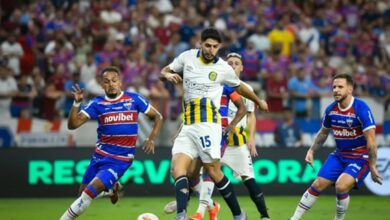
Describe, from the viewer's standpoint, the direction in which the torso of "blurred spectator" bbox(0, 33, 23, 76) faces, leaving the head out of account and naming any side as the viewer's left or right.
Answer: facing the viewer

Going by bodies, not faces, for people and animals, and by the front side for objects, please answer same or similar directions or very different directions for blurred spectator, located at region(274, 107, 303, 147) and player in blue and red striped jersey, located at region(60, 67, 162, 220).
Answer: same or similar directions

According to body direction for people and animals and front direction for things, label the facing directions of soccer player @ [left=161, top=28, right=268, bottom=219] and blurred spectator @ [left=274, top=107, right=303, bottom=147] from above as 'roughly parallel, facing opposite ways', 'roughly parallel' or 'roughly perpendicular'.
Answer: roughly parallel

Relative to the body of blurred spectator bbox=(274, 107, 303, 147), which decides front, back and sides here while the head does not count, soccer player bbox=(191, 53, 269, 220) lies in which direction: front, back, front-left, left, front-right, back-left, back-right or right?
front

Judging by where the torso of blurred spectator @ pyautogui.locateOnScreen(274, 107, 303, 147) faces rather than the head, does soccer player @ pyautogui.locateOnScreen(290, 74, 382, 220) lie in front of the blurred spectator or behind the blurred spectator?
in front

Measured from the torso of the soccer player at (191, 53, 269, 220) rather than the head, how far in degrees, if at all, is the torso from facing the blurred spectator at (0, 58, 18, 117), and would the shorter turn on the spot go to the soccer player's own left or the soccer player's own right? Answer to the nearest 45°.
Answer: approximately 90° to the soccer player's own right

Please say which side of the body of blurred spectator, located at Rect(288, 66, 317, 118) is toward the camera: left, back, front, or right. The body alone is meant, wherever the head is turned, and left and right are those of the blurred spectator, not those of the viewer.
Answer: front

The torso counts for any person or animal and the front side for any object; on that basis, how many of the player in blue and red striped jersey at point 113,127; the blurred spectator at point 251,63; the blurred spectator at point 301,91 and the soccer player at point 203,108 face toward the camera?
4

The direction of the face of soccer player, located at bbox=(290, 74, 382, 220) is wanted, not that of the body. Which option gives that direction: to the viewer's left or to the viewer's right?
to the viewer's left

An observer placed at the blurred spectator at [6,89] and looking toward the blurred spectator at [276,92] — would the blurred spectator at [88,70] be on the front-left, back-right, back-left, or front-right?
front-left

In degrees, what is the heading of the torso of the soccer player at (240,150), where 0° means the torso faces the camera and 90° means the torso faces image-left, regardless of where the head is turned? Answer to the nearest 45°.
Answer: approximately 45°

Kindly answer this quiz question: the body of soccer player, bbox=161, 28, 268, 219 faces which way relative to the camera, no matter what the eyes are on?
toward the camera
